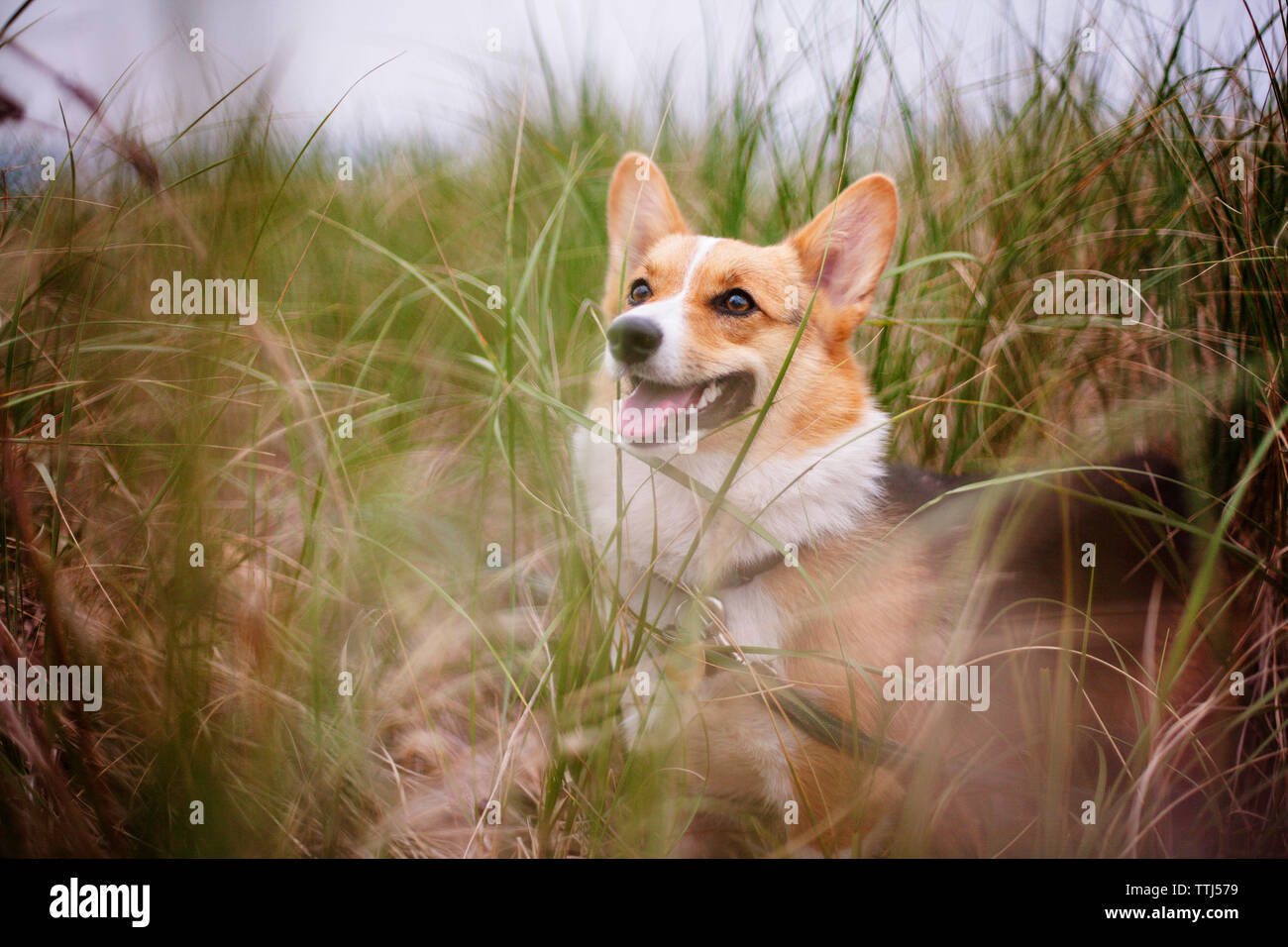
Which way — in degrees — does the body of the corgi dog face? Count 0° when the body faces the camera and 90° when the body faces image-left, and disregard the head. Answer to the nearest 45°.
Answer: approximately 45°
